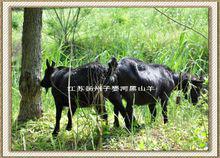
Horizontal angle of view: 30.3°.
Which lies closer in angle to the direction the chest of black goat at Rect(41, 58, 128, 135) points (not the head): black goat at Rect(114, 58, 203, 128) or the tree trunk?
the tree trunk

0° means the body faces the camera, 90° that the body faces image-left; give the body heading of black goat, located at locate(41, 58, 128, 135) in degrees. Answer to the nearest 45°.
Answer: approximately 90°

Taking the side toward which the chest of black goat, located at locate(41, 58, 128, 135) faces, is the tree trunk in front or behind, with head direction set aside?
in front

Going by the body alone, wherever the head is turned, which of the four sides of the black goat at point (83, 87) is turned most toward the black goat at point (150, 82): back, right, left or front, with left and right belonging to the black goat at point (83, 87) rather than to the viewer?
back
